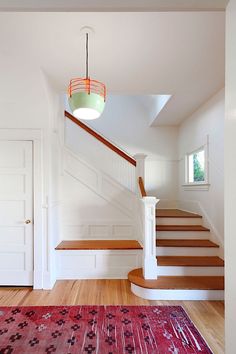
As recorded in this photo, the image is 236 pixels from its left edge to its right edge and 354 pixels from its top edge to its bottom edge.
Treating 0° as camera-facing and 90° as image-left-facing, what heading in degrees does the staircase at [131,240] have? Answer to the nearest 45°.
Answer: approximately 0°

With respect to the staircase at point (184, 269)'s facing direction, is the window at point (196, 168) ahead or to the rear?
to the rear

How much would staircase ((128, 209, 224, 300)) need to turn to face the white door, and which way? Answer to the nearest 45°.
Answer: approximately 90° to its right

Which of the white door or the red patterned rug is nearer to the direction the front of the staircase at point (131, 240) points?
the red patterned rug

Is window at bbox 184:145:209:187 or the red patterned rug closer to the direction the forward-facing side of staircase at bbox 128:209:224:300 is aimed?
the red patterned rug

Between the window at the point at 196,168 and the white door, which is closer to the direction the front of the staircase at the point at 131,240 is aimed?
the white door

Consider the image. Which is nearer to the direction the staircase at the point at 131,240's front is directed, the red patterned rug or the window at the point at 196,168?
the red patterned rug

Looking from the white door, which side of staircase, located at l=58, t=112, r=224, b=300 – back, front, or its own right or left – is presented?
right

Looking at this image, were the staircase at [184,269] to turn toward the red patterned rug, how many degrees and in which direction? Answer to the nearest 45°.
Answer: approximately 45° to its right

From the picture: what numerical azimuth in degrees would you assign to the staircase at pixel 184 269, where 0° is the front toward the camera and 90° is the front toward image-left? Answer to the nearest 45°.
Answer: approximately 0°
